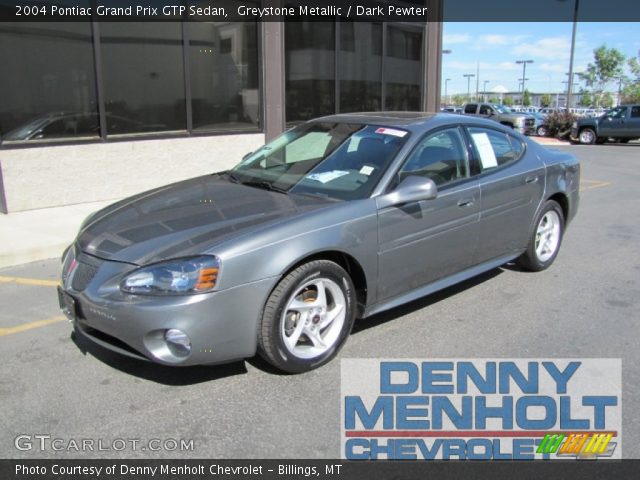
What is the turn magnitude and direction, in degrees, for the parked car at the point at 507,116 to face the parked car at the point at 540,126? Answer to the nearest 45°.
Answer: approximately 45° to its left

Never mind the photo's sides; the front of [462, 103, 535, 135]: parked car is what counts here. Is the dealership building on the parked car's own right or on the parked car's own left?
on the parked car's own right

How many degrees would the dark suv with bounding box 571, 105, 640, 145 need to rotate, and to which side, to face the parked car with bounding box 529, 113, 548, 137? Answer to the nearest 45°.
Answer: approximately 45° to its right

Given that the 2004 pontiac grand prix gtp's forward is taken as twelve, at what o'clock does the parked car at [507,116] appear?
The parked car is roughly at 5 o'clock from the 2004 pontiac grand prix gtp.

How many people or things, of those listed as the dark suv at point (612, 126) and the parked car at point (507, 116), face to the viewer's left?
1

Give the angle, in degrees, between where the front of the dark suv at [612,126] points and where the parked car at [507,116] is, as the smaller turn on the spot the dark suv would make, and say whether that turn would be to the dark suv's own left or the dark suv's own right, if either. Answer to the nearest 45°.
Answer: approximately 45° to the dark suv's own right

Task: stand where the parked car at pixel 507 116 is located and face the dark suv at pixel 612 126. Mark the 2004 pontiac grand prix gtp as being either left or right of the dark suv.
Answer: right

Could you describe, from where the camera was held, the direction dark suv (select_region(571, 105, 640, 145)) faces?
facing to the left of the viewer

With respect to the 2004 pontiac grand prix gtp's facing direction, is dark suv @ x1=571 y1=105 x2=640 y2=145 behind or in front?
behind

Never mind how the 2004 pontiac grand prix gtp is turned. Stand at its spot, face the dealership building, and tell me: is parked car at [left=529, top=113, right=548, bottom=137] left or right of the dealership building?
right
